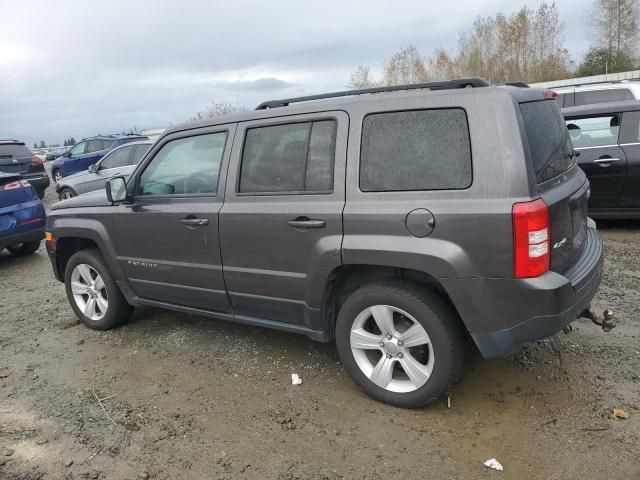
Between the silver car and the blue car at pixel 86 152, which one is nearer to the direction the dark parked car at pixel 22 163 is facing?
the blue car

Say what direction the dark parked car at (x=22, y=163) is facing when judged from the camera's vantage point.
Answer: facing away from the viewer and to the left of the viewer

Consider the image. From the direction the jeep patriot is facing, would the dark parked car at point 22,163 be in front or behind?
in front

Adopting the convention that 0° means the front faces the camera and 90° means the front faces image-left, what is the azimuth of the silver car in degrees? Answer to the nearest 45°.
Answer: approximately 90°

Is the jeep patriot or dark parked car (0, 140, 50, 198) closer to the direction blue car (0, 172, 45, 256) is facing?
the dark parked car

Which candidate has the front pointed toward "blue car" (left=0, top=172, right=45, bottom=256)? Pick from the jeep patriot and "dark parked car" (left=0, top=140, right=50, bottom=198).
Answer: the jeep patriot

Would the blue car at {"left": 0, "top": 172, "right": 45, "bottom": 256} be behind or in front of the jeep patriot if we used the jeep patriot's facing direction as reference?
in front

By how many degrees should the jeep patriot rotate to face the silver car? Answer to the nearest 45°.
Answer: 0° — it already faces it

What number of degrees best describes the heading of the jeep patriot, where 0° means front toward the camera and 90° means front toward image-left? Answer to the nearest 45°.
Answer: approximately 135°

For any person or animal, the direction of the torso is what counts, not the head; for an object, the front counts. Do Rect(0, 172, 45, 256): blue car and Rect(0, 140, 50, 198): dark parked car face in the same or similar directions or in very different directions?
same or similar directions
